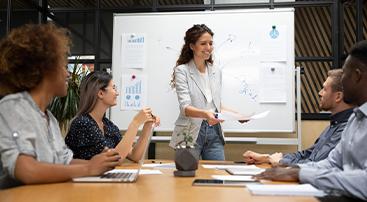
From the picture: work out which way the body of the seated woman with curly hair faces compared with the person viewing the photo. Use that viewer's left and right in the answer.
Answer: facing to the right of the viewer

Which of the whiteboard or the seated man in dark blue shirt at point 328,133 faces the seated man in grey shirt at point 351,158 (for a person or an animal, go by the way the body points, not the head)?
the whiteboard

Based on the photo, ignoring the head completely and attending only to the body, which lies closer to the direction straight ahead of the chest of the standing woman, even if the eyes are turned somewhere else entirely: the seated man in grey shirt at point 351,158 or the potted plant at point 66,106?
the seated man in grey shirt

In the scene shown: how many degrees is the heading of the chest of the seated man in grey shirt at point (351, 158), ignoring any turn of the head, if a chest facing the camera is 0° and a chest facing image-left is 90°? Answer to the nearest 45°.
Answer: approximately 90°

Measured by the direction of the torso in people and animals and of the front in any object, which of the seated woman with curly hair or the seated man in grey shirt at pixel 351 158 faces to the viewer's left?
the seated man in grey shirt

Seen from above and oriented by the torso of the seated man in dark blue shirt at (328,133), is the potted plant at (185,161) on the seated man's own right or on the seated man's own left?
on the seated man's own left

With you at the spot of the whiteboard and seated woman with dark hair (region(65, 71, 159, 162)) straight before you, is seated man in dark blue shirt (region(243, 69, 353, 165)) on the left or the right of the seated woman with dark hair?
left

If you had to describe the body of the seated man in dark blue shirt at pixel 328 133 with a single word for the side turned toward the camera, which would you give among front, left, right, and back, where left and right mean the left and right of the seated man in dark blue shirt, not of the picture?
left

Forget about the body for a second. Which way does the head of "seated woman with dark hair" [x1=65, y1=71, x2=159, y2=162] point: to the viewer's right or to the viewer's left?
to the viewer's right

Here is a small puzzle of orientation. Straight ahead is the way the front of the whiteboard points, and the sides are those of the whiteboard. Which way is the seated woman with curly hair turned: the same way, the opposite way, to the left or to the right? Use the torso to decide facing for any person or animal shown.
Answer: to the left
